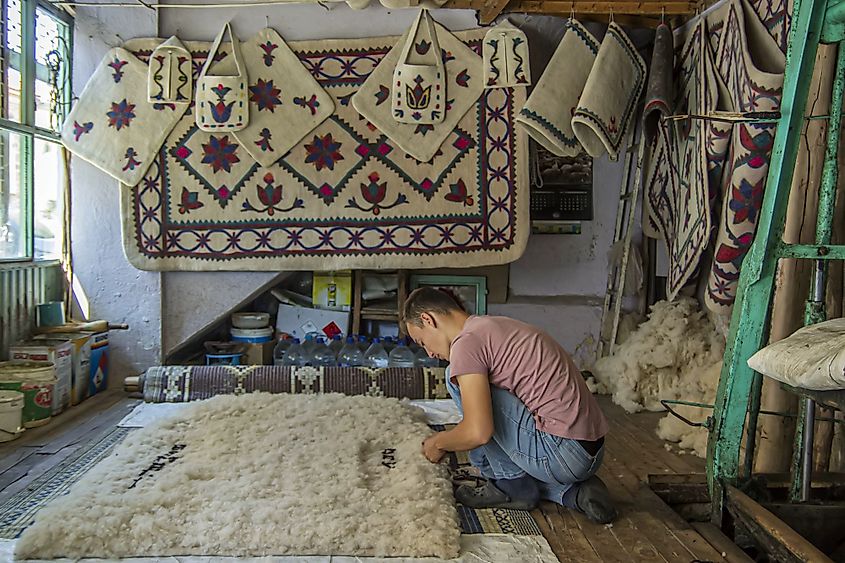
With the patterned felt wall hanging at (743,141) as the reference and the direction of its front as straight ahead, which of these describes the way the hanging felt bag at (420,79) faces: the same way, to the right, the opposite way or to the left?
to the left

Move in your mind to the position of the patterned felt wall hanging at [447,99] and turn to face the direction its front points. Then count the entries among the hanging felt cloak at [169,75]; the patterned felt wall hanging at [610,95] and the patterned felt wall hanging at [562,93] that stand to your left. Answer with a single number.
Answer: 2

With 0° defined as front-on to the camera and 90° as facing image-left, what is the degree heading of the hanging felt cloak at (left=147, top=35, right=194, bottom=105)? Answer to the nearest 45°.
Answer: approximately 0°

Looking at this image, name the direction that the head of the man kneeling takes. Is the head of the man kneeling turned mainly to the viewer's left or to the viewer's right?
to the viewer's left

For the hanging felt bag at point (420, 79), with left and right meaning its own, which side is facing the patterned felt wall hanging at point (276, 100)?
right
